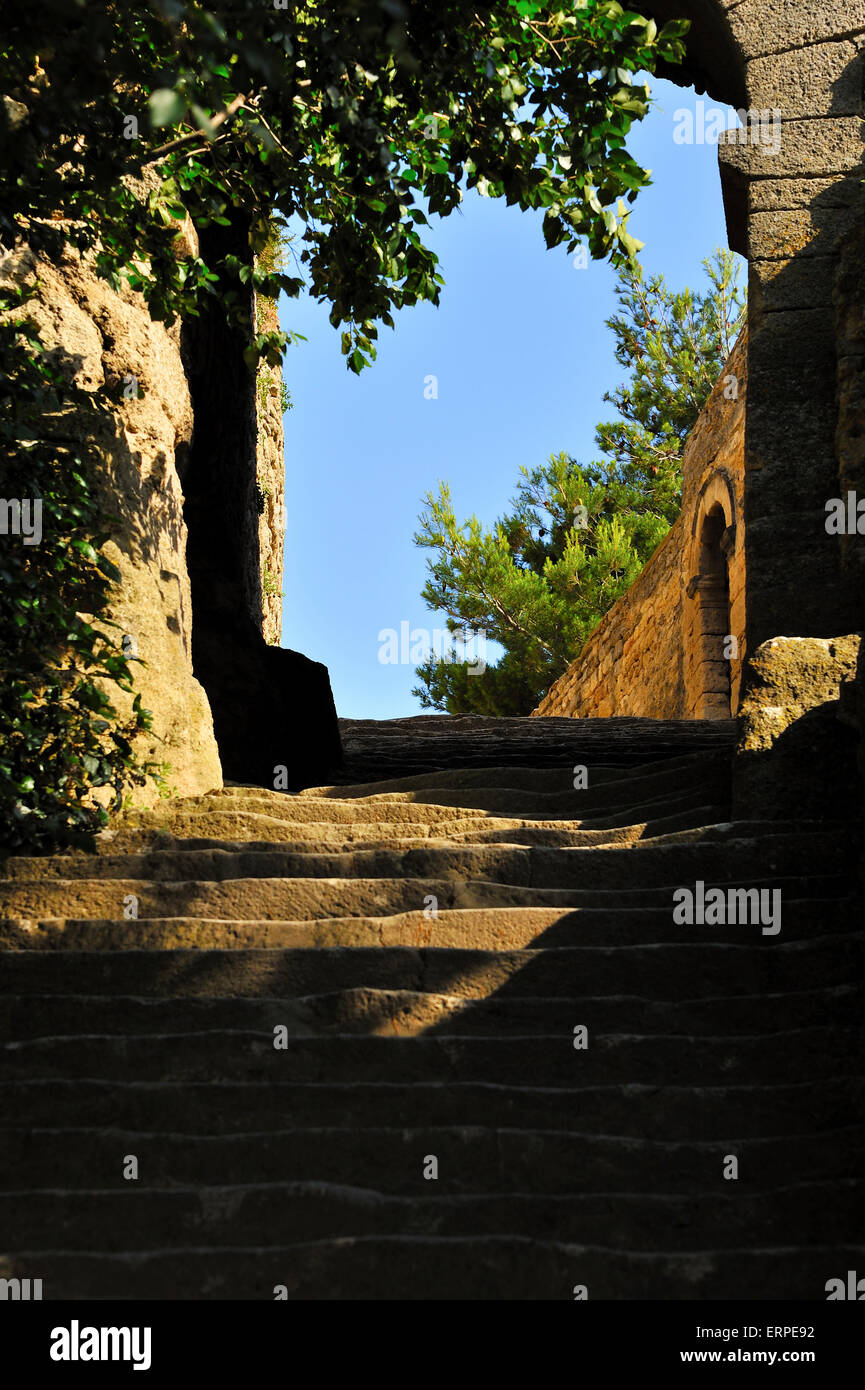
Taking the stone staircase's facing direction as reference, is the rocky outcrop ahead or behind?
behind

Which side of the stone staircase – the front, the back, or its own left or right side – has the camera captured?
front
